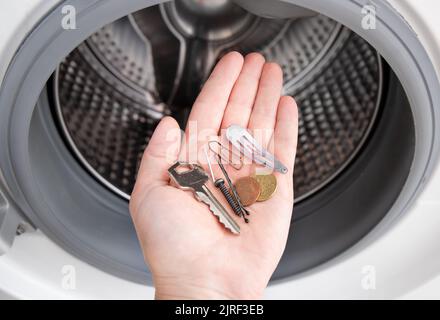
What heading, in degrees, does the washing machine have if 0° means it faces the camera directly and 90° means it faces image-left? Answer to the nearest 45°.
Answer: approximately 0°
